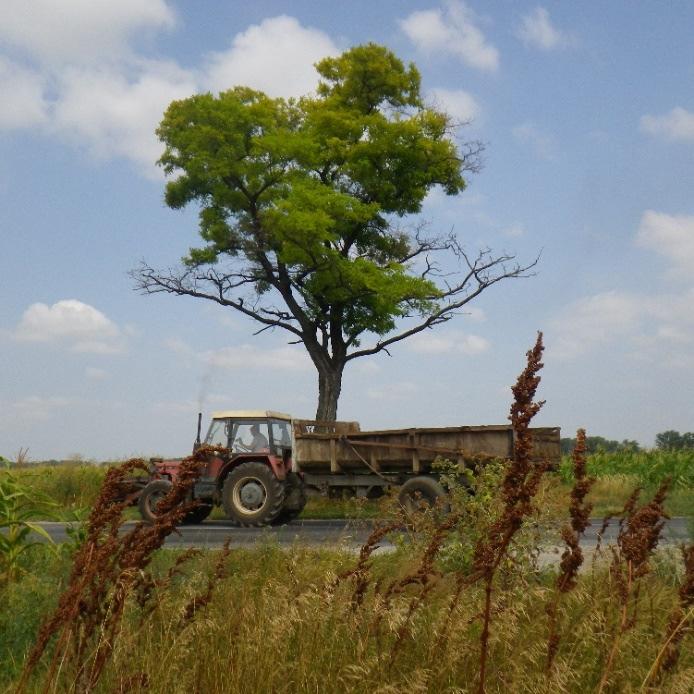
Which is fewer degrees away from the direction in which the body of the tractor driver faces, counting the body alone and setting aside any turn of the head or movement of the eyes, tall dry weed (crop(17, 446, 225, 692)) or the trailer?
the tall dry weed

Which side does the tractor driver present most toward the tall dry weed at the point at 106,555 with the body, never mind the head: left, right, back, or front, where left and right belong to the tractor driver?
left

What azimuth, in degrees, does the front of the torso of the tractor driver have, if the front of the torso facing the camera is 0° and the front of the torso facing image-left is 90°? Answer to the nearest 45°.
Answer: approximately 90°

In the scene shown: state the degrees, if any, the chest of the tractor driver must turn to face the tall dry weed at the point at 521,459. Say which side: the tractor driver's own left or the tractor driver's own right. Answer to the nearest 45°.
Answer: approximately 90° to the tractor driver's own left

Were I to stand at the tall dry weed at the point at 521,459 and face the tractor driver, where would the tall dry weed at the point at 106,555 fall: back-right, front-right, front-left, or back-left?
front-left

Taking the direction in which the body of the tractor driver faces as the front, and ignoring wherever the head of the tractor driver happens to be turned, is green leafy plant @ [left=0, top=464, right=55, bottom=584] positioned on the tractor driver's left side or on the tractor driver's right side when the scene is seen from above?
on the tractor driver's left side

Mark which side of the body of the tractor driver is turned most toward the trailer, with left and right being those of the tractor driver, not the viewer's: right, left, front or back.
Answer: back
